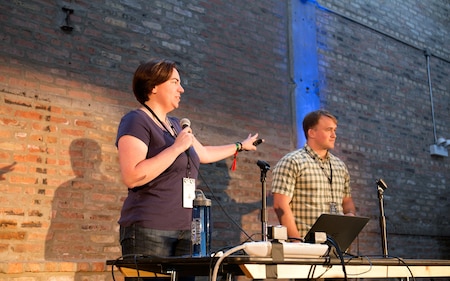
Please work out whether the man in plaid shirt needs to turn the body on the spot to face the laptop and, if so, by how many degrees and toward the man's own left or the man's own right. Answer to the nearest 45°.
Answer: approximately 45° to the man's own right

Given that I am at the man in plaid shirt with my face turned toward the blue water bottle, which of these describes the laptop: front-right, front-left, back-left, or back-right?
front-left

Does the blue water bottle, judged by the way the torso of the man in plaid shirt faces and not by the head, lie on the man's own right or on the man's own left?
on the man's own right

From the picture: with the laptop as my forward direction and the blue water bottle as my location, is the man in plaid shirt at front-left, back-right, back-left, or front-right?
front-left
